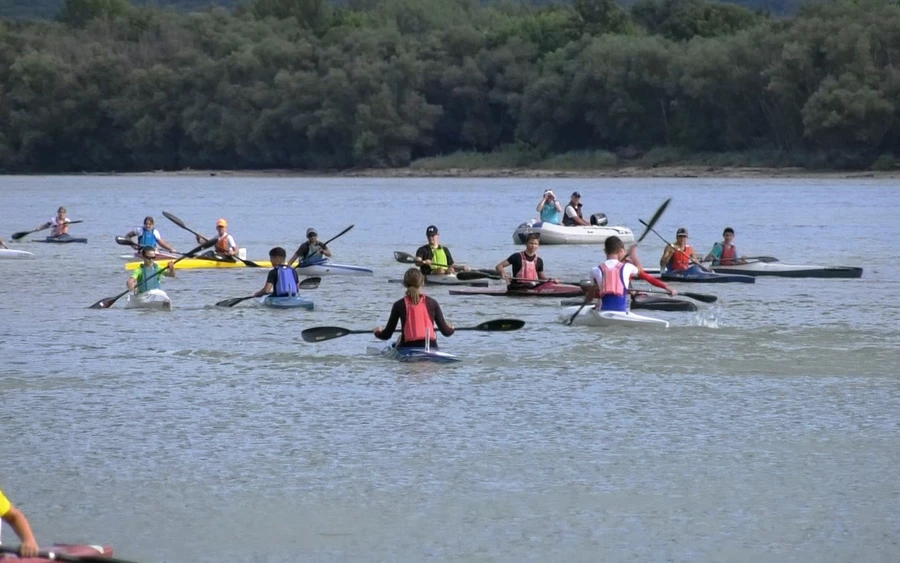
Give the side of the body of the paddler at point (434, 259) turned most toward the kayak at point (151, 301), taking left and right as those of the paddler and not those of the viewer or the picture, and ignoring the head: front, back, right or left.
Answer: right

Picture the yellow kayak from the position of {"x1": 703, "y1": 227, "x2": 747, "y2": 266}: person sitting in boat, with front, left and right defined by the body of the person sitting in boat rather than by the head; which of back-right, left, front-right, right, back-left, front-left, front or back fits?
back-right

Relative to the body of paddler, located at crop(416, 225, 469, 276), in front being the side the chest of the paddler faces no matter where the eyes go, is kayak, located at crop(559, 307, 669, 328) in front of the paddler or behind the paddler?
in front

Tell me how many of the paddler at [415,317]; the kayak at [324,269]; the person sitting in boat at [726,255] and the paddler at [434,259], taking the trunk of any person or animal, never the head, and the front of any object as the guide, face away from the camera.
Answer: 1

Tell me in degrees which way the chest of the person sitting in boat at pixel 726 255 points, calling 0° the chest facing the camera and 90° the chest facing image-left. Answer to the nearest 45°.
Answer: approximately 315°

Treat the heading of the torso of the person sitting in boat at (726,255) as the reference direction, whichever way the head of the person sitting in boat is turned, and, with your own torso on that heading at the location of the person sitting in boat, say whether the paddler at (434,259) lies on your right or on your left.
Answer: on your right

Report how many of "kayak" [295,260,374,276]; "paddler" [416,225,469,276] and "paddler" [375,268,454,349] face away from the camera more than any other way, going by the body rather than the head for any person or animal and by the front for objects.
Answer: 1

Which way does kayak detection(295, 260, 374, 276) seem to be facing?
to the viewer's right

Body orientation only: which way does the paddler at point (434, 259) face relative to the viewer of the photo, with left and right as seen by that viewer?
facing the viewer and to the right of the viewer

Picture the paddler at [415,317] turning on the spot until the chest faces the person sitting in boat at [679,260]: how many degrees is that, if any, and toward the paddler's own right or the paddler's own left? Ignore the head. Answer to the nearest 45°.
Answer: approximately 45° to the paddler's own right

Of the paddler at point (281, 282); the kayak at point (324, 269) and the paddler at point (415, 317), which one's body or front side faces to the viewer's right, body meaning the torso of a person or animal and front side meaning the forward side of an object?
the kayak

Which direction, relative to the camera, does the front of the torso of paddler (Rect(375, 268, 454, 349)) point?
away from the camera
